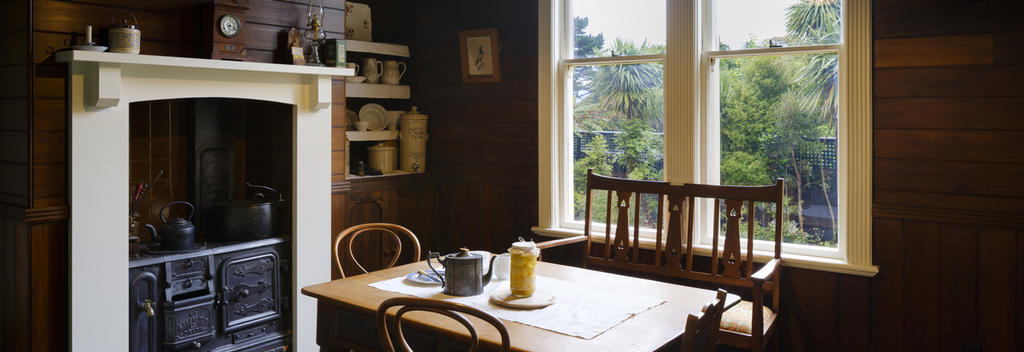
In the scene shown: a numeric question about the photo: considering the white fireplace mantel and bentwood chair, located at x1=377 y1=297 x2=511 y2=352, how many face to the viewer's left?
0

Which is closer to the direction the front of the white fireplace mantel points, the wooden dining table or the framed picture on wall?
the wooden dining table

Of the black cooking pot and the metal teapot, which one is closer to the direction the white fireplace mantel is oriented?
the metal teapot

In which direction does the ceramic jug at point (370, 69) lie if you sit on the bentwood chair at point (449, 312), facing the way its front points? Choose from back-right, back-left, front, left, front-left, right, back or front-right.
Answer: front-left

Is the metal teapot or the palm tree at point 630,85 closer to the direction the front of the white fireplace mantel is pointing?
the metal teapot

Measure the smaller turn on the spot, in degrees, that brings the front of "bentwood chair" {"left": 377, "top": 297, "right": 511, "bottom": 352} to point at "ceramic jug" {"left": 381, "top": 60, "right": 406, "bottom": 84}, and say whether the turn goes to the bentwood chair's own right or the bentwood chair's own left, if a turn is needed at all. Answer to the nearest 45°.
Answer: approximately 45° to the bentwood chair's own left

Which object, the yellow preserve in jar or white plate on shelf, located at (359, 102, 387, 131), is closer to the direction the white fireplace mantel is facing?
the yellow preserve in jar

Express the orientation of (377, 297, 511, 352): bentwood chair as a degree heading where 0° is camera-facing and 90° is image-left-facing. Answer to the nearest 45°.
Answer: approximately 225°

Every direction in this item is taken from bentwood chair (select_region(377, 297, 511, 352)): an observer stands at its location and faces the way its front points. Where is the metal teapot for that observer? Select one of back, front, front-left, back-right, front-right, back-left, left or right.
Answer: front-left

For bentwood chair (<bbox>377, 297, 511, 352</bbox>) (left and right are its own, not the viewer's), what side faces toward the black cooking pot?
left

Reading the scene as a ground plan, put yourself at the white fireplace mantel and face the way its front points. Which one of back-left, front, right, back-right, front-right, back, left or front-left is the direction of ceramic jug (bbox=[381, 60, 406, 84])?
left

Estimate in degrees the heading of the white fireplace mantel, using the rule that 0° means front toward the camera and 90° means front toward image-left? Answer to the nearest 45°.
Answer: approximately 315°

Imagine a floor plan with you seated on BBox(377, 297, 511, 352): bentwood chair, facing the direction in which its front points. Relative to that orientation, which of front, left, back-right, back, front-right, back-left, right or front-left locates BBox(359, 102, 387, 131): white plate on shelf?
front-left

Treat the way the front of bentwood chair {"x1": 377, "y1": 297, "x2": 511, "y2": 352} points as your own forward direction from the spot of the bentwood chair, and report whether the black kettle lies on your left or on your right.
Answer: on your left

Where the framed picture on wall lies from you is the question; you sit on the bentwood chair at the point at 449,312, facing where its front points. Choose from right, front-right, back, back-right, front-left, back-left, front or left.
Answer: front-left
